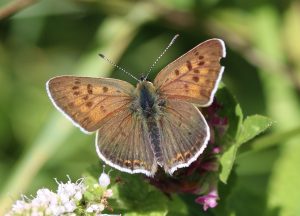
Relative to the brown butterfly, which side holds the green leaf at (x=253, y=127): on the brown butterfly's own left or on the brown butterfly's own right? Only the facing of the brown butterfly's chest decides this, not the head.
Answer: on the brown butterfly's own right

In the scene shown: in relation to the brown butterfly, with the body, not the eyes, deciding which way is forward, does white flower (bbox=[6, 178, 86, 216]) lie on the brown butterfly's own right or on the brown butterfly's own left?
on the brown butterfly's own left

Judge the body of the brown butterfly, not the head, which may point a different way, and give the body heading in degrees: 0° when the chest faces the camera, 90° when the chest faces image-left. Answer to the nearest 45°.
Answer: approximately 180°

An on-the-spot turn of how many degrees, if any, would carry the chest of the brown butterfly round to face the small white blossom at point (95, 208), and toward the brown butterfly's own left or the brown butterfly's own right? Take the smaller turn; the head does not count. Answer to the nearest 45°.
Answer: approximately 135° to the brown butterfly's own left
